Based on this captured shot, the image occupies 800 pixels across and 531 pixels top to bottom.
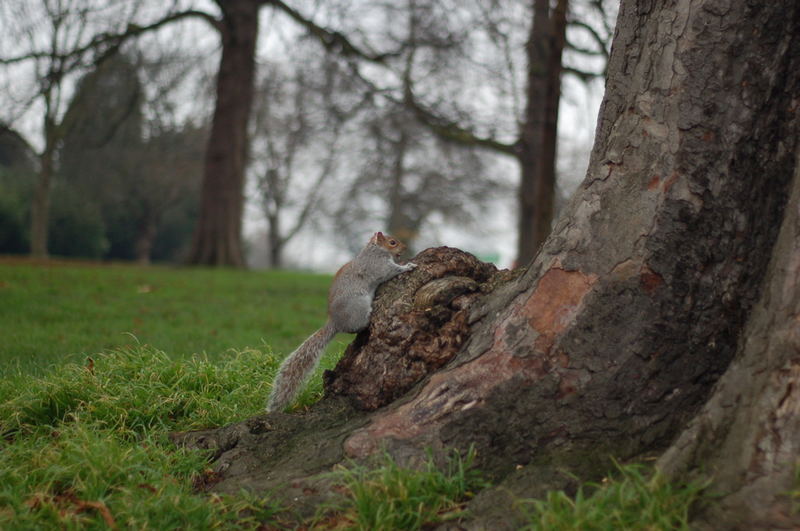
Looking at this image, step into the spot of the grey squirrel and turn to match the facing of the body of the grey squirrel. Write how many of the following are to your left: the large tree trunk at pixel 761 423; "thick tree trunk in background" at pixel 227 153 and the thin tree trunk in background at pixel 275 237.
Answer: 2

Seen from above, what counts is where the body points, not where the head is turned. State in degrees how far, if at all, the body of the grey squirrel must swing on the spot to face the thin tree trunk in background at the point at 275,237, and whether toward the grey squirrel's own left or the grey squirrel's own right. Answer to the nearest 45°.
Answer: approximately 90° to the grey squirrel's own left

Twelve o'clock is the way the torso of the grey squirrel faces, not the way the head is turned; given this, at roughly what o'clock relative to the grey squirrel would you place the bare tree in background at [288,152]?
The bare tree in background is roughly at 9 o'clock from the grey squirrel.

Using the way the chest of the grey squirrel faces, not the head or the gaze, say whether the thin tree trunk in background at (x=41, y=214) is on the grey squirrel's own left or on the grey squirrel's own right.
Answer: on the grey squirrel's own left

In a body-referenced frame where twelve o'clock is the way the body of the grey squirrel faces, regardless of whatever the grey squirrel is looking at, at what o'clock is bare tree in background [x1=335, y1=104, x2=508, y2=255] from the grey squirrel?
The bare tree in background is roughly at 9 o'clock from the grey squirrel.

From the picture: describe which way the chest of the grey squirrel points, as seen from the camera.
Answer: to the viewer's right

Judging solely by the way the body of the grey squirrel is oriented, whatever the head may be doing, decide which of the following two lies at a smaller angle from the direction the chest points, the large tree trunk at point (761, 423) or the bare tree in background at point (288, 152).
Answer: the large tree trunk

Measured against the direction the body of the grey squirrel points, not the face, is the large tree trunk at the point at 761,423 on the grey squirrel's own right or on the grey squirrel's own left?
on the grey squirrel's own right
